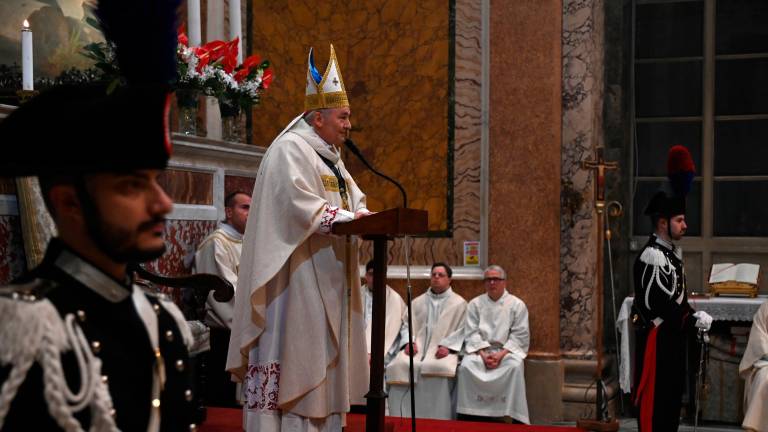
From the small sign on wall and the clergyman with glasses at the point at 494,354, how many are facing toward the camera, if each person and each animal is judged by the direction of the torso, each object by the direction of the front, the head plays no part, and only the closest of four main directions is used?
2

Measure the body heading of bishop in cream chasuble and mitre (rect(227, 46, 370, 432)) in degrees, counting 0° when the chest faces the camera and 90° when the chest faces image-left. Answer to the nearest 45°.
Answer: approximately 270°

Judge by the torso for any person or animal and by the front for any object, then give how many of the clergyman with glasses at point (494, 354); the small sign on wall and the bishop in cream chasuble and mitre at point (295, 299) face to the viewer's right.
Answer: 1

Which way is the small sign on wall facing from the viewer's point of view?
toward the camera

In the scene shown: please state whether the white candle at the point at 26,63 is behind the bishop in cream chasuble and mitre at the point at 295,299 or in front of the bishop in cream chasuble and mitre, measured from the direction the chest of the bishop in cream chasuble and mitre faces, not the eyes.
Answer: behind

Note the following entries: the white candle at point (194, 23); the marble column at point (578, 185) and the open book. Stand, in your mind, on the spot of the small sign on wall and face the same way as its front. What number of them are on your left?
2

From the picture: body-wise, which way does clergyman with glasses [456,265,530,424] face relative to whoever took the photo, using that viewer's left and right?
facing the viewer
